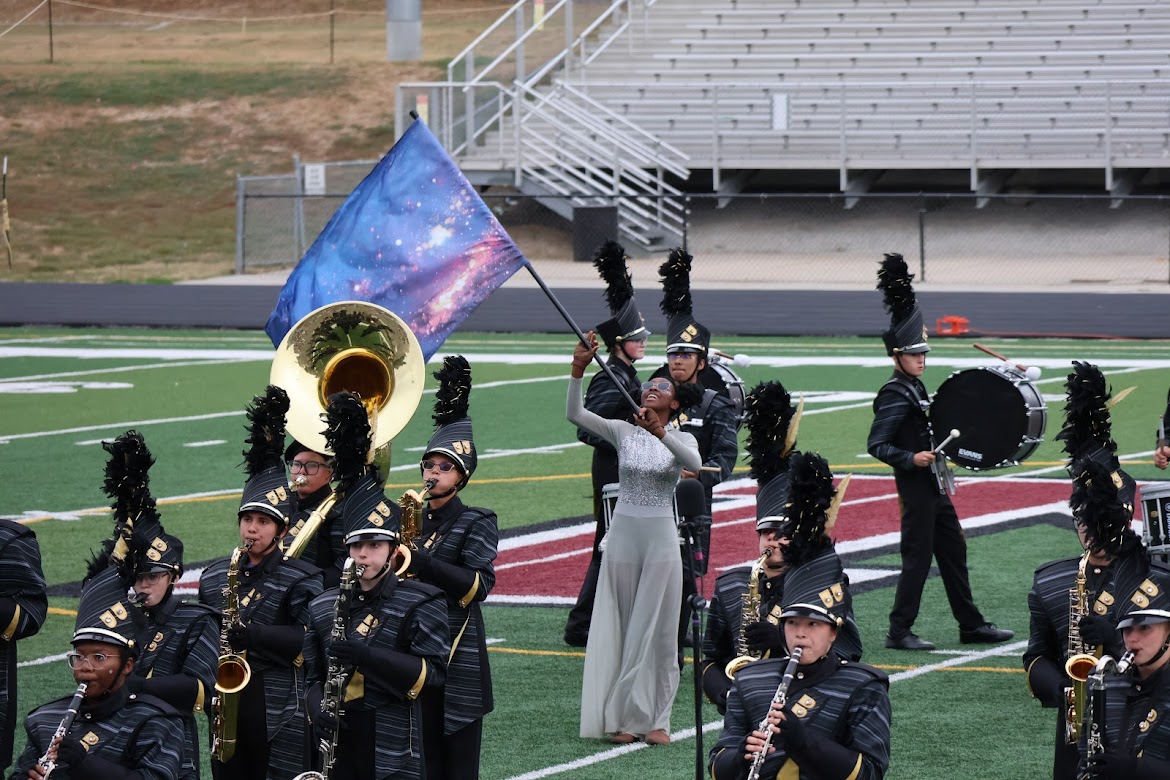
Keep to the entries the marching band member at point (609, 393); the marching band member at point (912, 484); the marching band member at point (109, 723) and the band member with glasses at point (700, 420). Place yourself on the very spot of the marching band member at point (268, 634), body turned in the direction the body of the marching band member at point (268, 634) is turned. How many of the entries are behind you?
3

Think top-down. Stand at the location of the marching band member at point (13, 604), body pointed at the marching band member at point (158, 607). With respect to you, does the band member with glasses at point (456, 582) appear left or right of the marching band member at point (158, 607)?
left

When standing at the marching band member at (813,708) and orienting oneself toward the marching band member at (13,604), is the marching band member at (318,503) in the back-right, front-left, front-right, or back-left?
front-right

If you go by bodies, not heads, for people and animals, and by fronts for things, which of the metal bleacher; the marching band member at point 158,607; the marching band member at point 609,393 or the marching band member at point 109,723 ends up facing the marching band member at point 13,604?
the metal bleacher

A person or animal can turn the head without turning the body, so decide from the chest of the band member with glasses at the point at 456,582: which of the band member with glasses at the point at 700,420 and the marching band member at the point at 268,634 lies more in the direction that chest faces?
the marching band member

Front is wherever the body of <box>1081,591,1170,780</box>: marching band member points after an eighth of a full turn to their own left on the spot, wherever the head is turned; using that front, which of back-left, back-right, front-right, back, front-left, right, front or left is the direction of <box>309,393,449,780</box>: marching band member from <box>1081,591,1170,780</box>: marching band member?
right

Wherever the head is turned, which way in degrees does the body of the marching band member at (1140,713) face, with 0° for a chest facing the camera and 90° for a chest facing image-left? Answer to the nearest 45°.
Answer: approximately 45°

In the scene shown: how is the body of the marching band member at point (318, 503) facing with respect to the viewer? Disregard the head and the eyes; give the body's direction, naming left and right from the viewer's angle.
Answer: facing the viewer and to the left of the viewer

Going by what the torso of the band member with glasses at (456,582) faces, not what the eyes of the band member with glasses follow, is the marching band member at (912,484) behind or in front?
behind

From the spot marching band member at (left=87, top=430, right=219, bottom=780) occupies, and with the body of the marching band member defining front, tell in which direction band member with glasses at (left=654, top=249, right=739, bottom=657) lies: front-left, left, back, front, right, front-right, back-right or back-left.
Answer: back

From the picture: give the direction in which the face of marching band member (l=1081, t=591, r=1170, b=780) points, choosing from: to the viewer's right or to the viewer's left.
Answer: to the viewer's left

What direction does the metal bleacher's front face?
toward the camera

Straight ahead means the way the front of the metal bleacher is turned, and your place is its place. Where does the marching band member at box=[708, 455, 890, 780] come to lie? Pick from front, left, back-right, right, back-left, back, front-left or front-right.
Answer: front
